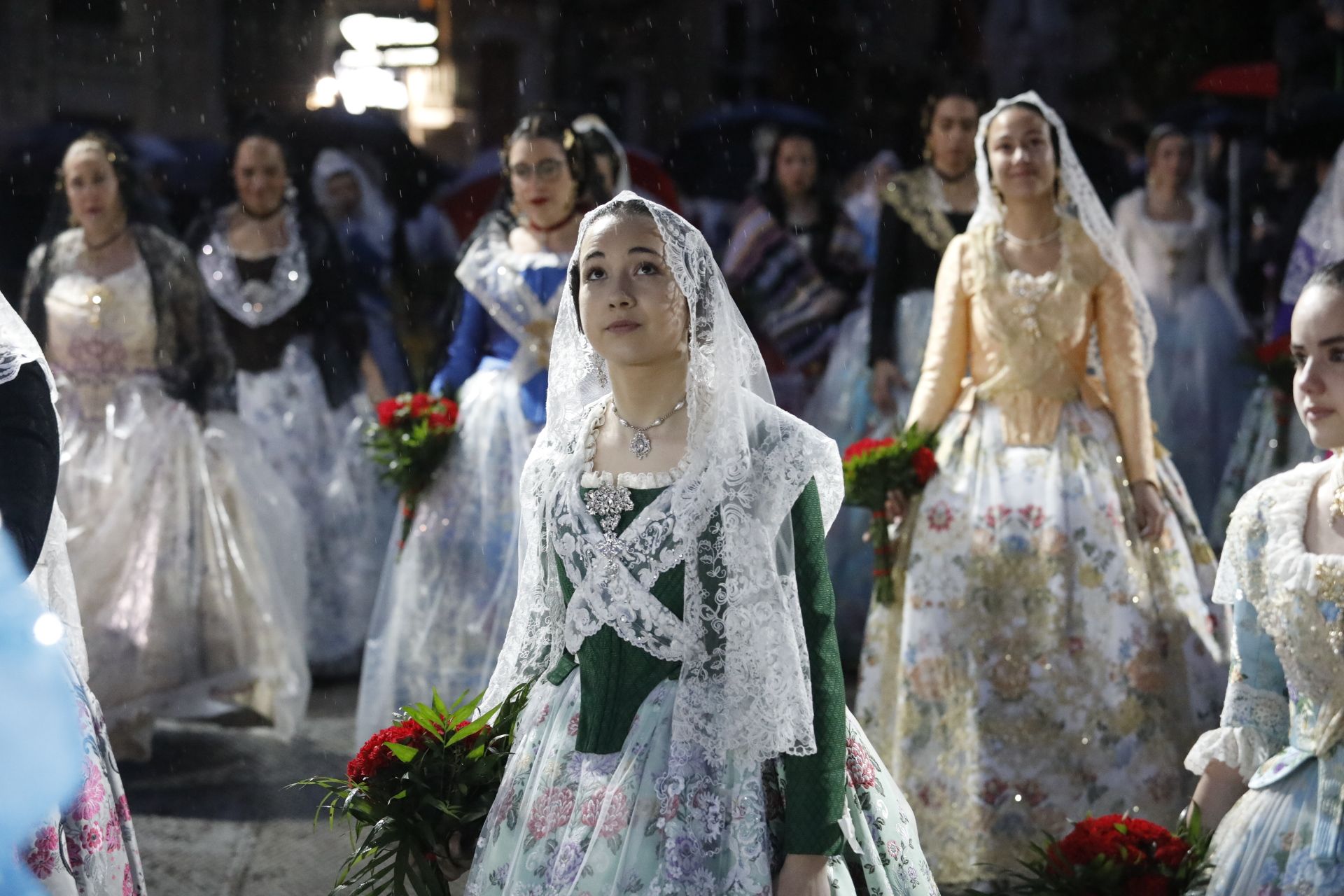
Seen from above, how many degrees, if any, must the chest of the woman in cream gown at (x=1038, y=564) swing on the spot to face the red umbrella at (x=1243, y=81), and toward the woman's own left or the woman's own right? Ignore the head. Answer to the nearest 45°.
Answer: approximately 180°

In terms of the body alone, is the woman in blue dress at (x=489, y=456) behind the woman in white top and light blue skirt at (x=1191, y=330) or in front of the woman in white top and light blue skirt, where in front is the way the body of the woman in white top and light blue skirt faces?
in front

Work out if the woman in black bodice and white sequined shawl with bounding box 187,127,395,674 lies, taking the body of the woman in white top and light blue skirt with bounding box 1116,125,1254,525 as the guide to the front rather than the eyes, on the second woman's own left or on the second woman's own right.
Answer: on the second woman's own right

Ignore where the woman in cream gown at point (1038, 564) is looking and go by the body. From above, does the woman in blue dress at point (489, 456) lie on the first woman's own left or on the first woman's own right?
on the first woman's own right

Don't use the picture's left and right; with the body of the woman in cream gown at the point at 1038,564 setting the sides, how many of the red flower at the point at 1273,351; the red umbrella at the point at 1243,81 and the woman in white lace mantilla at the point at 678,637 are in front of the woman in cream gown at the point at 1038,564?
1

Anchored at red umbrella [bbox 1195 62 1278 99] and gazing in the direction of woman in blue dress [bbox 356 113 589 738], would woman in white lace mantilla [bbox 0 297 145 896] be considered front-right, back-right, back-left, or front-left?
front-left

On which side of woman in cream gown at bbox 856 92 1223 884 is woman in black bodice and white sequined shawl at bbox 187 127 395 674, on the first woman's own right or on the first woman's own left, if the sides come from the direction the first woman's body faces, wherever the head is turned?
on the first woman's own right

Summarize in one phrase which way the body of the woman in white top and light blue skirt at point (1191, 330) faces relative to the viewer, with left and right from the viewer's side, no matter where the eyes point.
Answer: facing the viewer

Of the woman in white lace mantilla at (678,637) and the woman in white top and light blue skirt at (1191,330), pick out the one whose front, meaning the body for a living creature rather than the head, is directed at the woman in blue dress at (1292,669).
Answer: the woman in white top and light blue skirt at (1191,330)

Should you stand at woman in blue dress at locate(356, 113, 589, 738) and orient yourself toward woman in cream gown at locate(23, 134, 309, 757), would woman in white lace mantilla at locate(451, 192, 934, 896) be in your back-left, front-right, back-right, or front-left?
back-left

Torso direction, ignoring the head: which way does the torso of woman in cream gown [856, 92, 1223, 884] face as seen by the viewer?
toward the camera

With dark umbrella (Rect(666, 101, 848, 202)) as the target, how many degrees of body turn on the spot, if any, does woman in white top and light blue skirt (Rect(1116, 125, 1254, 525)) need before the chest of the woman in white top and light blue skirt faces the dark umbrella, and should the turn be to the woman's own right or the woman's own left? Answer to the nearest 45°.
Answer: approximately 90° to the woman's own right

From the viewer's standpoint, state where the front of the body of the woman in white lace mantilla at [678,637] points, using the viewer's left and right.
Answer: facing the viewer and to the left of the viewer
